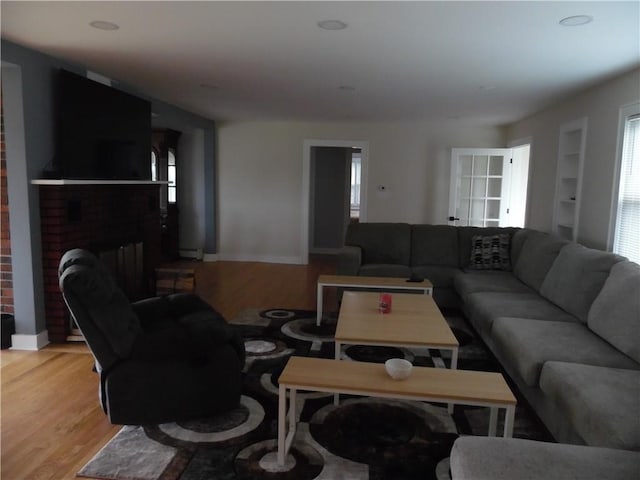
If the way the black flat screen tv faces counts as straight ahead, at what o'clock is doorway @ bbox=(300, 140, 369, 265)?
The doorway is roughly at 9 o'clock from the black flat screen tv.

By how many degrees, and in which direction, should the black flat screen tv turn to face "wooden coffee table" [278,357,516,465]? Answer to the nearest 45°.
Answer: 0° — it already faces it

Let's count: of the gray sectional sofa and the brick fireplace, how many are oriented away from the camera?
0

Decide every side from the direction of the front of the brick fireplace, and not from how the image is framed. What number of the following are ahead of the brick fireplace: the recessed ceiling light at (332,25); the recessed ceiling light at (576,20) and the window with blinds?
3

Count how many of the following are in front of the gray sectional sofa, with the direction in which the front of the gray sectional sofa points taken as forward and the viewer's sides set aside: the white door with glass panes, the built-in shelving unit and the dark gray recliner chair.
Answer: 1

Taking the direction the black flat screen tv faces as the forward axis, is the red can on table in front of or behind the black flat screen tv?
in front

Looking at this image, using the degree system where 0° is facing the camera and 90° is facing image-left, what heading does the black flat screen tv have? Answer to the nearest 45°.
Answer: approximately 315°

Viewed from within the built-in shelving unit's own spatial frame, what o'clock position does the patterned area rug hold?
The patterned area rug is roughly at 11 o'clock from the built-in shelving unit.

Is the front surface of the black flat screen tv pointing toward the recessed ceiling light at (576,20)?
yes

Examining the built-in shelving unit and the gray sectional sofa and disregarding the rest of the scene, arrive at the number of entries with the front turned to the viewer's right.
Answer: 0

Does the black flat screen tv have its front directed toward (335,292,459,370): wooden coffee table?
yes

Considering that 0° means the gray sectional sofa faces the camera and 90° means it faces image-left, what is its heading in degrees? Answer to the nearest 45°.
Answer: approximately 45°

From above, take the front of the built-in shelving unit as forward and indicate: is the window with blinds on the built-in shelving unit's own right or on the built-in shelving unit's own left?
on the built-in shelving unit's own left

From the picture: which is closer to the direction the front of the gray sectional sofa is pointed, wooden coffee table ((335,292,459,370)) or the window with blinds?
the wooden coffee table
